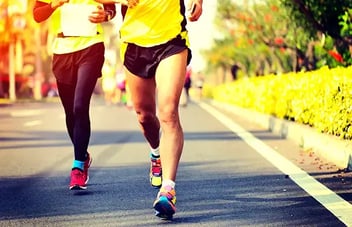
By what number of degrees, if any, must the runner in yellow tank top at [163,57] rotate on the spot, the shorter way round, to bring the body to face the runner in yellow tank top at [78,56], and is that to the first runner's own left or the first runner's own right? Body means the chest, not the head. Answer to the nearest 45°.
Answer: approximately 135° to the first runner's own right

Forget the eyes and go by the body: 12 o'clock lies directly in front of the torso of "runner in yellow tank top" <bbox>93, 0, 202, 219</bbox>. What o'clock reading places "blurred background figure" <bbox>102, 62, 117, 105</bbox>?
The blurred background figure is roughly at 6 o'clock from the runner in yellow tank top.

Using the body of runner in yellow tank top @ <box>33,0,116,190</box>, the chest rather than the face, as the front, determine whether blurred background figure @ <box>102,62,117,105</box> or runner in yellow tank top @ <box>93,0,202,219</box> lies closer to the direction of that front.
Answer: the runner in yellow tank top

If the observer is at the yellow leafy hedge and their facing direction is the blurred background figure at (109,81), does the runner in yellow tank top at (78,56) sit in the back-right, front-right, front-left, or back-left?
back-left

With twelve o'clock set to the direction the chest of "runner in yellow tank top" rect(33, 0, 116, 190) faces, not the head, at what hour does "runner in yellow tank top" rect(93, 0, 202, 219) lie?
"runner in yellow tank top" rect(93, 0, 202, 219) is roughly at 11 o'clock from "runner in yellow tank top" rect(33, 0, 116, 190).

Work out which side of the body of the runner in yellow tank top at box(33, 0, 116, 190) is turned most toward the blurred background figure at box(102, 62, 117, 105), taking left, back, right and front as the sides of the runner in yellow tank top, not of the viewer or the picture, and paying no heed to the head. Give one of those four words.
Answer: back

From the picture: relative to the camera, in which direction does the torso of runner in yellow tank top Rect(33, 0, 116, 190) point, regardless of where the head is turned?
toward the camera

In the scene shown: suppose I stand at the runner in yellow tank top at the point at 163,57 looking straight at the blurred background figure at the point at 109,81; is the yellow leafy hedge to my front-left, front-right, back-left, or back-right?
front-right

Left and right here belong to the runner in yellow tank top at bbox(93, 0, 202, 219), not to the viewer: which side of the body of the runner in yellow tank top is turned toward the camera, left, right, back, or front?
front

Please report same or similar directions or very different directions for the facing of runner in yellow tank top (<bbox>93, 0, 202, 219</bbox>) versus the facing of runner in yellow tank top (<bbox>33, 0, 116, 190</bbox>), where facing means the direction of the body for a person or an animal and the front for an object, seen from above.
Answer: same or similar directions

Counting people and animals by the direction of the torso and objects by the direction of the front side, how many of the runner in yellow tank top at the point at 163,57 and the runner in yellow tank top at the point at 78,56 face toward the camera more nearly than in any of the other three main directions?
2
